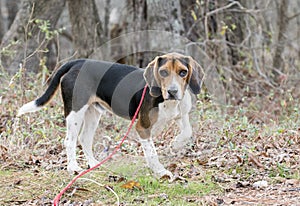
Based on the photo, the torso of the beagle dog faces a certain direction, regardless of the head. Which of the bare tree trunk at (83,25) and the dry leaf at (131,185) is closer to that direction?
the dry leaf

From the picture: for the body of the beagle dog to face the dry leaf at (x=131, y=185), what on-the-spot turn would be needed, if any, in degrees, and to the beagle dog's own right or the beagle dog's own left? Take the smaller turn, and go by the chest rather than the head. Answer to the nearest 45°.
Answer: approximately 45° to the beagle dog's own right

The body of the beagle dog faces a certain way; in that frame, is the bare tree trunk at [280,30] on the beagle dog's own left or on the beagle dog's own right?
on the beagle dog's own left

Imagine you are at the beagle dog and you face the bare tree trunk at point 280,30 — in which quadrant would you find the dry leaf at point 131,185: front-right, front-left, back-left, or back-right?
back-right

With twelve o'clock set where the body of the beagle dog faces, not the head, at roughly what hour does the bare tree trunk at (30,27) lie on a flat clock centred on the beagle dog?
The bare tree trunk is roughly at 7 o'clock from the beagle dog.

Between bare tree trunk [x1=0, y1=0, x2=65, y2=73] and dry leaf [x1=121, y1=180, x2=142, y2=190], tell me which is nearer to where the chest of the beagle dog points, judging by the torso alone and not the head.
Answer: the dry leaf

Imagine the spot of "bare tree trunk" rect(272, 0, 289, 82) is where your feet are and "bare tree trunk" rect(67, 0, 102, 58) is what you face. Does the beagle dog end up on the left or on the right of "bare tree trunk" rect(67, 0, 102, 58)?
left

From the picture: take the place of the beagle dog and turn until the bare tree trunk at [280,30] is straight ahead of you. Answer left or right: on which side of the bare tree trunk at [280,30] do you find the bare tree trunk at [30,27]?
left

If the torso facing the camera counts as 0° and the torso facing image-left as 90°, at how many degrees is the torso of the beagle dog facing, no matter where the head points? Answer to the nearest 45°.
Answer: approximately 315°
